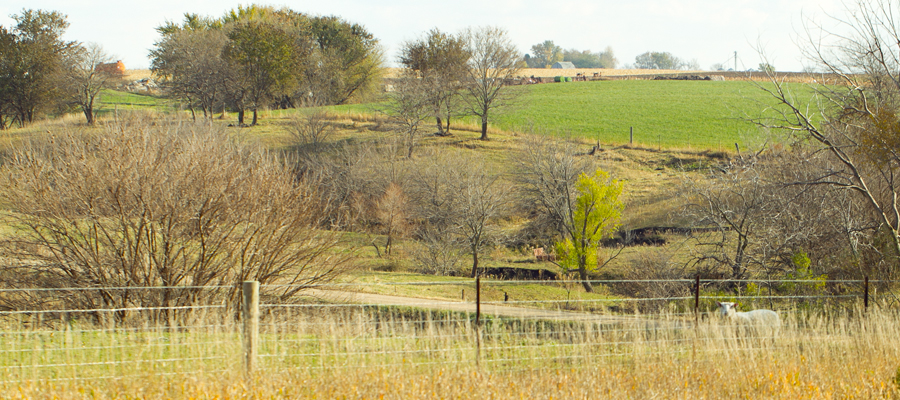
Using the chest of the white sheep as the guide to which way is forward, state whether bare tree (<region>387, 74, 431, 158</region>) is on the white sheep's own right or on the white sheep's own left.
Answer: on the white sheep's own right

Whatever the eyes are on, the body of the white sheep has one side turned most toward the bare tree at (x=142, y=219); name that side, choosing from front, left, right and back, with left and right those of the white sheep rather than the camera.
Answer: front

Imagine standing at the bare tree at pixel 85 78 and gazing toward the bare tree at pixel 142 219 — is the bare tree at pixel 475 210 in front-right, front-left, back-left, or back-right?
front-left

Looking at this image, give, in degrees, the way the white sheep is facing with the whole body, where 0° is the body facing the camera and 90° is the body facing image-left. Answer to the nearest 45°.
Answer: approximately 90°

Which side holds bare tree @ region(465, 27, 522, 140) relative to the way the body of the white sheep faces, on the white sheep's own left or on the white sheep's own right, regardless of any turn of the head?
on the white sheep's own right

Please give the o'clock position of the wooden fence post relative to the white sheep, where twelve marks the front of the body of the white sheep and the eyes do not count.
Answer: The wooden fence post is roughly at 10 o'clock from the white sheep.

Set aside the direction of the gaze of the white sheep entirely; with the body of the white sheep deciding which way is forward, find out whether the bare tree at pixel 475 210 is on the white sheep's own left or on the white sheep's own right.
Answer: on the white sheep's own right
